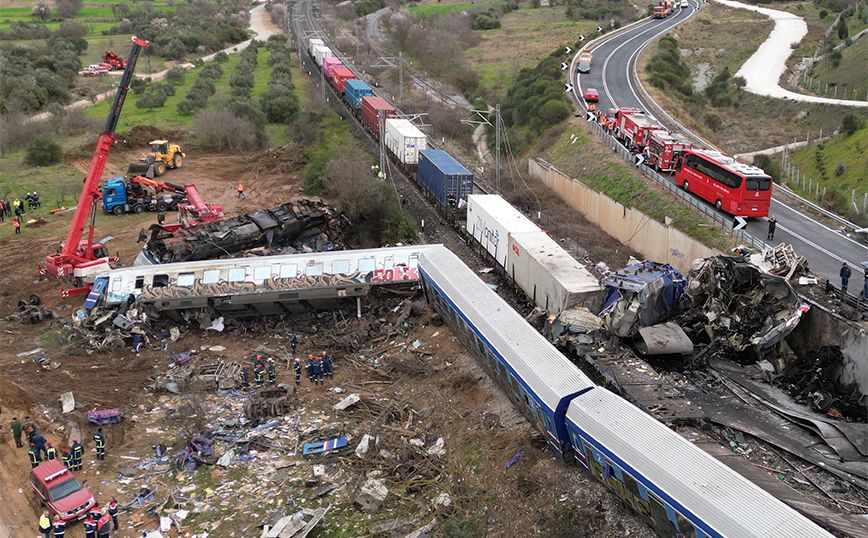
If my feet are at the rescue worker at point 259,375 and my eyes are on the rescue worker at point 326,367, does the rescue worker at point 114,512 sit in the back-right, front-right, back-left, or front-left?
back-right

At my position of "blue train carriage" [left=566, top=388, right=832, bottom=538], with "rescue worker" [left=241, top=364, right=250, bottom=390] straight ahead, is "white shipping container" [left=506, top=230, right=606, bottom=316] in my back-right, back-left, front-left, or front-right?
front-right
